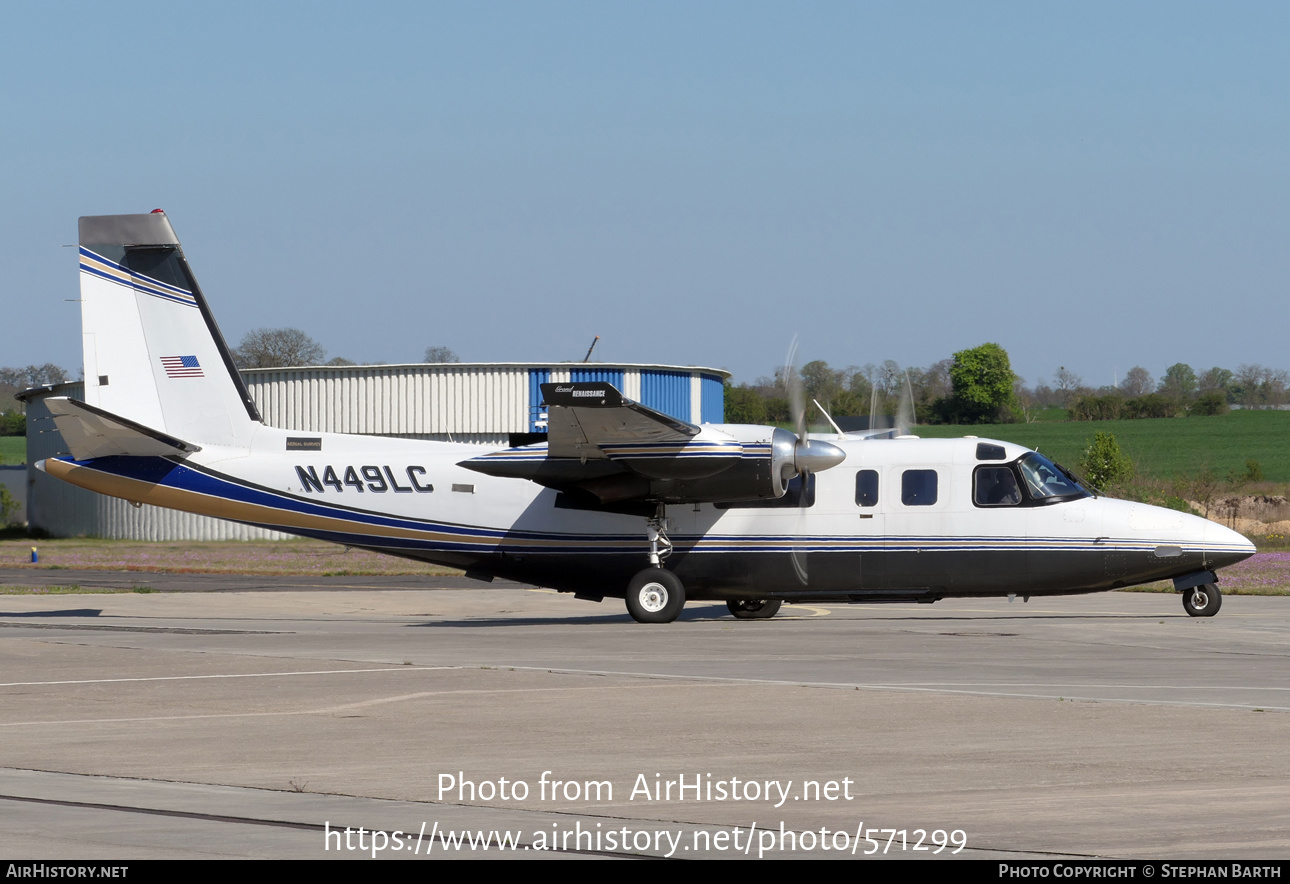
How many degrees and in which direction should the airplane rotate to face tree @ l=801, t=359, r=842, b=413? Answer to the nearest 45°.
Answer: approximately 45° to its left

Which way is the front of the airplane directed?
to the viewer's right
